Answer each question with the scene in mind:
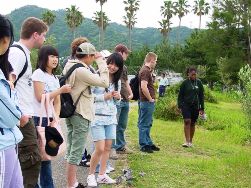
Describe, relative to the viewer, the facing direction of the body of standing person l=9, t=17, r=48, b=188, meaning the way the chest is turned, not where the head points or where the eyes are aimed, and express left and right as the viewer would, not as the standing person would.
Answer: facing to the right of the viewer

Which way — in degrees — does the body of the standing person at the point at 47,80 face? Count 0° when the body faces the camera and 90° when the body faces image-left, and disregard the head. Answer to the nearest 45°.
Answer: approximately 315°

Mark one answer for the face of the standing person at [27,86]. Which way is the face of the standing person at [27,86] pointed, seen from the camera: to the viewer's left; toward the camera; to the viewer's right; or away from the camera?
to the viewer's right

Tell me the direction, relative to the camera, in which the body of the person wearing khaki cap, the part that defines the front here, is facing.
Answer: to the viewer's right

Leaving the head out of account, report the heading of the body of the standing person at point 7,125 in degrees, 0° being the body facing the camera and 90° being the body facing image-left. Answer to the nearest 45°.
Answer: approximately 270°

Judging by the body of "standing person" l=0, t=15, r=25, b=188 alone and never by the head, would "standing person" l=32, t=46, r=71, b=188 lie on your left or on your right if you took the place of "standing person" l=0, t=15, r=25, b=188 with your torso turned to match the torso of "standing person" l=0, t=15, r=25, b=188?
on your left

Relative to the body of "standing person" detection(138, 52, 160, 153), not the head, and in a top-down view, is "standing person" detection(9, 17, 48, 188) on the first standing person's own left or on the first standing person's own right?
on the first standing person's own right

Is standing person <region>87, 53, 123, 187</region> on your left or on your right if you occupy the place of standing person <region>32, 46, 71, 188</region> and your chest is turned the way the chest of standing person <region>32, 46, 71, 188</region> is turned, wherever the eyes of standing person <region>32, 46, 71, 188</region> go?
on your left
